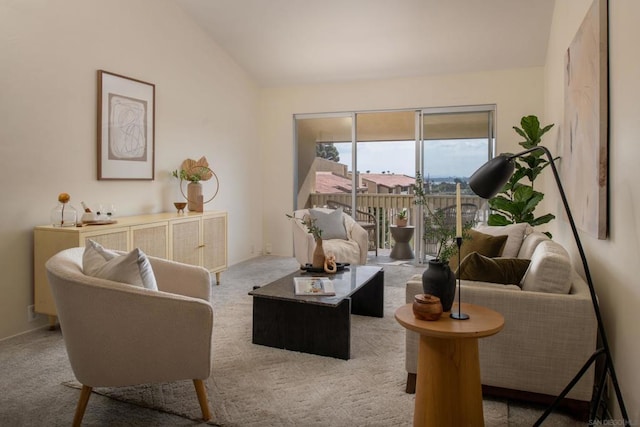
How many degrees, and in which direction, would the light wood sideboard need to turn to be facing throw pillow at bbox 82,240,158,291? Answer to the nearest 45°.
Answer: approximately 45° to its right

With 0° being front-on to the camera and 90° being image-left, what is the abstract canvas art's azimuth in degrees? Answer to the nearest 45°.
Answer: approximately 90°

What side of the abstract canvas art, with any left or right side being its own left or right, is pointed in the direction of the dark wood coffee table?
front

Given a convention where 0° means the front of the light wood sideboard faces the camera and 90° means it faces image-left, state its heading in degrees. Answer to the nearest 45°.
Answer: approximately 315°

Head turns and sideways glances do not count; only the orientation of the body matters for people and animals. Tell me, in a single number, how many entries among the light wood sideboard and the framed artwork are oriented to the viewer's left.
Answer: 0

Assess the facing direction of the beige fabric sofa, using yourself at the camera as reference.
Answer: facing to the left of the viewer

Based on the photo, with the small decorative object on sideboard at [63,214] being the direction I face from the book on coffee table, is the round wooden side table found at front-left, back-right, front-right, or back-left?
back-left

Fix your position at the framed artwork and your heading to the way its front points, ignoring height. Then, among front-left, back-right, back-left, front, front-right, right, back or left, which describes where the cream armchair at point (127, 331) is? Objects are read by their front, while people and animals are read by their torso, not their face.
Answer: front-right

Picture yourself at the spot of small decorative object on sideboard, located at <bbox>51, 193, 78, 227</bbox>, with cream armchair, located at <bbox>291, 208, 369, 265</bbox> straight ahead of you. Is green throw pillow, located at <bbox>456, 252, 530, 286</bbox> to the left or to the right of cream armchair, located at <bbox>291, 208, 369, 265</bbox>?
right

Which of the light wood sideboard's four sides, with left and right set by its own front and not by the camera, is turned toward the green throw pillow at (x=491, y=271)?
front

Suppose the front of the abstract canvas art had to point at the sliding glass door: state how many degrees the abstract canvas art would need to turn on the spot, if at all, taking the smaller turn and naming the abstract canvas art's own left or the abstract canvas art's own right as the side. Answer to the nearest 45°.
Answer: approximately 45° to the abstract canvas art's own right

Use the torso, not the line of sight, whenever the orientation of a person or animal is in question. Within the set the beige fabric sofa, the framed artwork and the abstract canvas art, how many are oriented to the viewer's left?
2

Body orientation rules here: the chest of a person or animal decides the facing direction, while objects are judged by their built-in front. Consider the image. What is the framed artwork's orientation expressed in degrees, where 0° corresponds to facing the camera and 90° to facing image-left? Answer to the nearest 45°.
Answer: approximately 315°

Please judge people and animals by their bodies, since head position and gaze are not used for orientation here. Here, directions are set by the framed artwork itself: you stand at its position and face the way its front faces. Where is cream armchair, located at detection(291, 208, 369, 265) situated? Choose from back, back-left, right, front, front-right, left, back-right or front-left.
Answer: front-left
